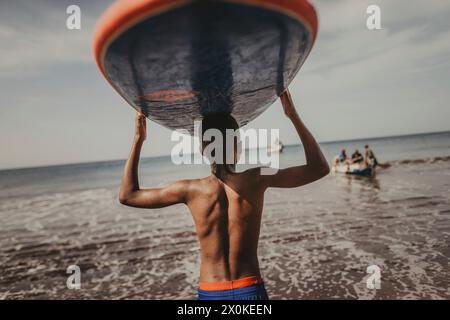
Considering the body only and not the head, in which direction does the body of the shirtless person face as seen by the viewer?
away from the camera
